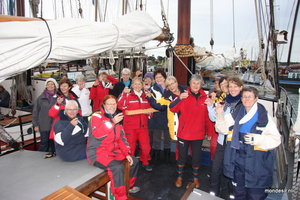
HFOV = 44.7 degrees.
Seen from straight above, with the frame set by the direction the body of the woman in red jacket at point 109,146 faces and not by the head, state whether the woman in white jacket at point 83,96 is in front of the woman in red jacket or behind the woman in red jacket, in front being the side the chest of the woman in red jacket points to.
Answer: behind

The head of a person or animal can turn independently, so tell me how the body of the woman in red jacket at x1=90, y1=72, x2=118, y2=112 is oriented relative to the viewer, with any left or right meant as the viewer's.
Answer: facing the viewer and to the right of the viewer

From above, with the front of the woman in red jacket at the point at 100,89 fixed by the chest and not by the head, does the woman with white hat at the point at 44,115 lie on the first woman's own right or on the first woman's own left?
on the first woman's own right

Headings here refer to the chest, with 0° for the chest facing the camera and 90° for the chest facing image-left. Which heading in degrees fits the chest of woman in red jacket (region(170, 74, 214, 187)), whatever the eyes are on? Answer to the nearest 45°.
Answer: approximately 0°

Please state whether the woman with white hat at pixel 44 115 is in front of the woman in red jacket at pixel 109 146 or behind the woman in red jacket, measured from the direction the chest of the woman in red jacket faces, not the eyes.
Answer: behind

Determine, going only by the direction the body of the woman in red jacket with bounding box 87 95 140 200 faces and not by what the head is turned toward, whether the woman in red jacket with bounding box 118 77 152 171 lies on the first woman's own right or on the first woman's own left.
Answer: on the first woman's own left

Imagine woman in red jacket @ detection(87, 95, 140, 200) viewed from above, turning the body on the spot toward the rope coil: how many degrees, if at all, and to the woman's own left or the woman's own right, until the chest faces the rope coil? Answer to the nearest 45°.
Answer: approximately 90° to the woman's own left

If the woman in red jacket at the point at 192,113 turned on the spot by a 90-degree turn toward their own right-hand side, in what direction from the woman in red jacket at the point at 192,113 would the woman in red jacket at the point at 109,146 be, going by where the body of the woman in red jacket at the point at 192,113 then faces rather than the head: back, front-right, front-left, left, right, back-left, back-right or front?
front-left

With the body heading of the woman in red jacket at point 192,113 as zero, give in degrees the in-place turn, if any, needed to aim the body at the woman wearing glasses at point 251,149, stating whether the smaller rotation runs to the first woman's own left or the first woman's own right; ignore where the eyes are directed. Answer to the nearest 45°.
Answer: approximately 45° to the first woman's own left
